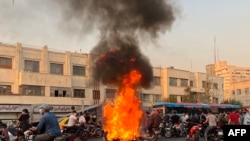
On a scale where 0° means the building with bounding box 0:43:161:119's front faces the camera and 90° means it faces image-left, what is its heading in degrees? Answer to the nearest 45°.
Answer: approximately 315°

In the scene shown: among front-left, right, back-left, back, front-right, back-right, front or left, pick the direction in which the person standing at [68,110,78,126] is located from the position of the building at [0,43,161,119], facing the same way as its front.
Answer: front-right

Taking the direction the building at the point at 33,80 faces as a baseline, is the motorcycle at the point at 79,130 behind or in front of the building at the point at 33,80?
in front

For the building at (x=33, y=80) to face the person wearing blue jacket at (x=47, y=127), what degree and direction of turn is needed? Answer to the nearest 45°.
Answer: approximately 45° to its right
